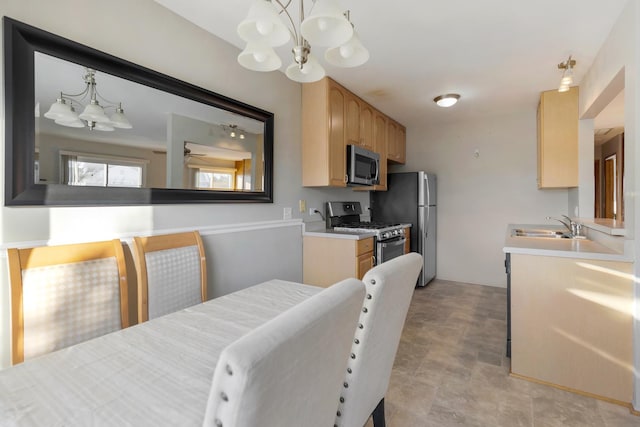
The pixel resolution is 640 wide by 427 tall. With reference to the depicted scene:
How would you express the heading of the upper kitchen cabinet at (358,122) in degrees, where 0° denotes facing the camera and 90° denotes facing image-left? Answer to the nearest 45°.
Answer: approximately 315°

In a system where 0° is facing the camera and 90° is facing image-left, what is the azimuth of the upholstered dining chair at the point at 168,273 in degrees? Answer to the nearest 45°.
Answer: approximately 315°

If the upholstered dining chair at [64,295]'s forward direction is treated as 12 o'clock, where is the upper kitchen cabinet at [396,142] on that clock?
The upper kitchen cabinet is roughly at 10 o'clock from the upholstered dining chair.

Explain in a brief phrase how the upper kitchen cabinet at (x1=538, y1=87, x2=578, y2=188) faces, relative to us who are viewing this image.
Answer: facing to the left of the viewer

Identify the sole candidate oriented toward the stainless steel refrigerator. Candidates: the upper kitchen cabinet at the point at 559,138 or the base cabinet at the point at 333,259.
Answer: the upper kitchen cabinet

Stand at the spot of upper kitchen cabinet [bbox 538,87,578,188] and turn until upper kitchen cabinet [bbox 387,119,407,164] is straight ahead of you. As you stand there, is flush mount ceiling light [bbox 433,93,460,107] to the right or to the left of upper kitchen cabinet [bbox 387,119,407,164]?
left

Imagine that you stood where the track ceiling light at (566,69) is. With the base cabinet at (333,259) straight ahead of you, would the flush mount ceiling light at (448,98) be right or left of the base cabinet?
right

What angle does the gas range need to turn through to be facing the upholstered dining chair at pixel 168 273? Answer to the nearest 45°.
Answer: approximately 90° to its right

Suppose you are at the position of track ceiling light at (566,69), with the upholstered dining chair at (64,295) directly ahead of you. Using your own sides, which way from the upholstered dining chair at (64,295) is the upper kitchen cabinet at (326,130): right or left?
right

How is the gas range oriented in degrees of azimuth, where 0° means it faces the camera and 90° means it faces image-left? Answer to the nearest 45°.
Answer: approximately 315°
